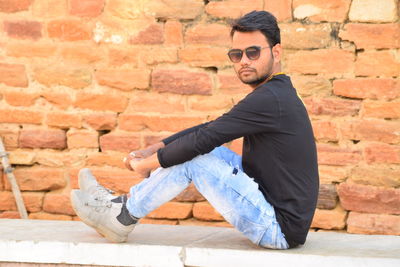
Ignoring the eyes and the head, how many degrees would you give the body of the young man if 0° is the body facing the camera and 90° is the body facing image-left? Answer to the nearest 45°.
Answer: approximately 90°
